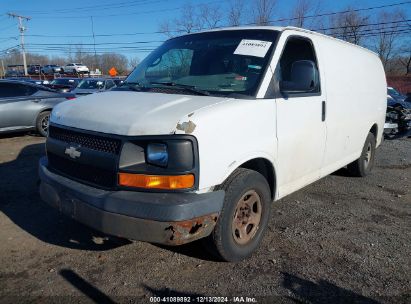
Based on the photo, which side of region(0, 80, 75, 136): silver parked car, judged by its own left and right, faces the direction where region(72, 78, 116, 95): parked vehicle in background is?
right

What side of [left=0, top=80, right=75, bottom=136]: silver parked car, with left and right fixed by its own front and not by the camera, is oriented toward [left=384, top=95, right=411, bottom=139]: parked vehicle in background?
back

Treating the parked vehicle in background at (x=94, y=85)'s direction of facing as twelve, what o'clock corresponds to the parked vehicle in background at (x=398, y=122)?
the parked vehicle in background at (x=398, y=122) is roughly at 9 o'clock from the parked vehicle in background at (x=94, y=85).

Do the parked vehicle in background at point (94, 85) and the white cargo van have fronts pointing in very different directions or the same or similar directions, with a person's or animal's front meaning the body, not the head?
same or similar directions

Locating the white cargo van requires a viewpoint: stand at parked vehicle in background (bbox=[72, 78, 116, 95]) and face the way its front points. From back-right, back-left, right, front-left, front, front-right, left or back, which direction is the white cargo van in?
front-left

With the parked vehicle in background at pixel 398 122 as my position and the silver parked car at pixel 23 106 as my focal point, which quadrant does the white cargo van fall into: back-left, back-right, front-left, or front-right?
front-left

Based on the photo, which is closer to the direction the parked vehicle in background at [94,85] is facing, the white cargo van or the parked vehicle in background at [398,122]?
the white cargo van

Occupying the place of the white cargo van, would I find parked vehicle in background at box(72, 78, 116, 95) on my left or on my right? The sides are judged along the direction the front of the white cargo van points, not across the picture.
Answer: on my right

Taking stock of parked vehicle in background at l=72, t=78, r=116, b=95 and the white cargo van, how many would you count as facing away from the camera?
0

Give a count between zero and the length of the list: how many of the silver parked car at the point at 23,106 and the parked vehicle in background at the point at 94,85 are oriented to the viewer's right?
0

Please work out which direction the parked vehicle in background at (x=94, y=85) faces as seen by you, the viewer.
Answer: facing the viewer and to the left of the viewer

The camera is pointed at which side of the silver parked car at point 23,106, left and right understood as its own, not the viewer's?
left
